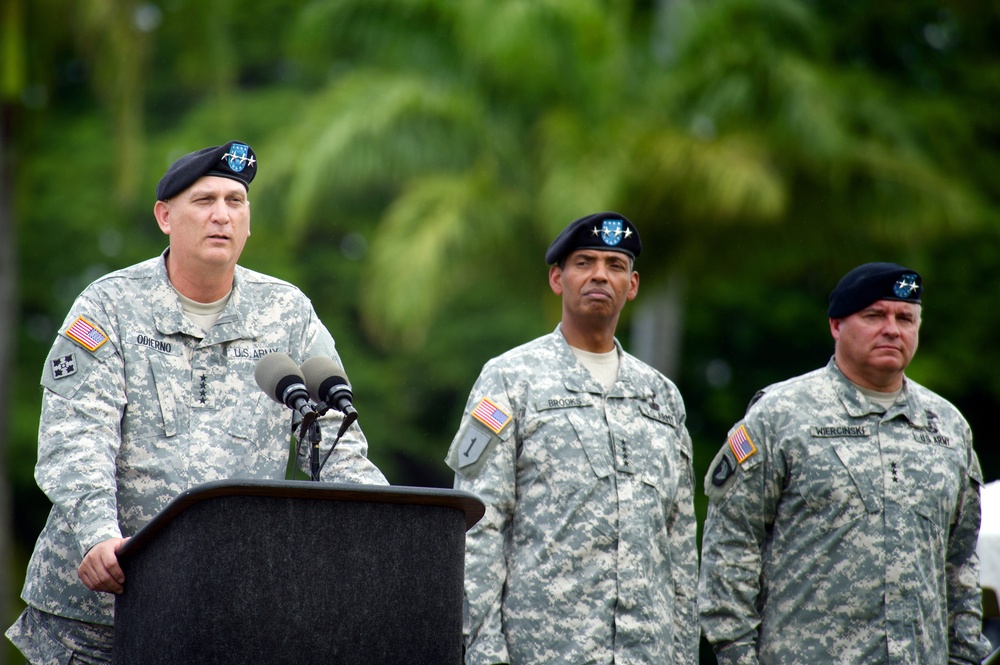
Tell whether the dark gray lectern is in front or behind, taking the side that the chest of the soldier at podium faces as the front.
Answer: in front

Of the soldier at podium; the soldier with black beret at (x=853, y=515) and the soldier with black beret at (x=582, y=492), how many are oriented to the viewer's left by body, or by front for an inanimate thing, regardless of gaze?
0

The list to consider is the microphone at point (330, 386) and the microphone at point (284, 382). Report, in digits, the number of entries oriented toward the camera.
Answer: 0

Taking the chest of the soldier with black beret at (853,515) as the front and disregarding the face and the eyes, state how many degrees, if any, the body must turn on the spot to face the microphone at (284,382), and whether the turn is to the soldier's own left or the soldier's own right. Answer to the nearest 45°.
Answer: approximately 90° to the soldier's own right

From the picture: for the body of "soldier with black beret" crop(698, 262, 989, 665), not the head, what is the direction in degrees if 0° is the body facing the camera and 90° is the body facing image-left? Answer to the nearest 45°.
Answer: approximately 315°

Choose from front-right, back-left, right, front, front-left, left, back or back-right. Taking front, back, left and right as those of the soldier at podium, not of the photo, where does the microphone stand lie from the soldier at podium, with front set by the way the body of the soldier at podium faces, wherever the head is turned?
front

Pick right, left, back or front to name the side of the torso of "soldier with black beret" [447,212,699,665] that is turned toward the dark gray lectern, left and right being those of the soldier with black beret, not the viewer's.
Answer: right

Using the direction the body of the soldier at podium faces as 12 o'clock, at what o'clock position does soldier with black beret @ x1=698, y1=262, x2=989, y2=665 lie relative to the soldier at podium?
The soldier with black beret is roughly at 10 o'clock from the soldier at podium.

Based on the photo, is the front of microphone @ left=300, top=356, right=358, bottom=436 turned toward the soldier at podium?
yes

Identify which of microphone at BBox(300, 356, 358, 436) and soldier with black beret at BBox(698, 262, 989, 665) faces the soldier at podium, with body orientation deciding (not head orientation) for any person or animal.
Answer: the microphone

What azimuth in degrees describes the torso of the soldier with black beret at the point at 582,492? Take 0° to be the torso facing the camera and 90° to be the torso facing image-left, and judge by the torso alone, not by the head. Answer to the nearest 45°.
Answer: approximately 315°
